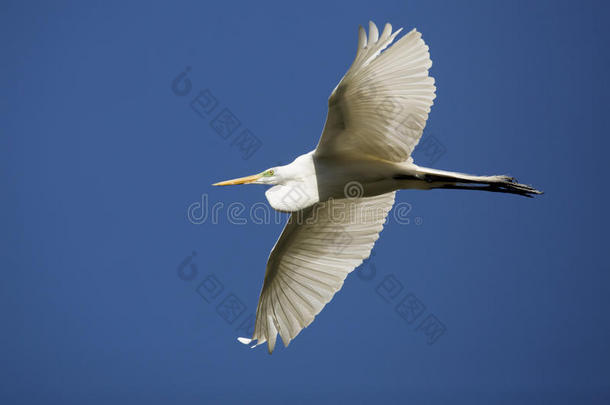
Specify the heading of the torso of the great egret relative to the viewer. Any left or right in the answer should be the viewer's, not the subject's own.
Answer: facing to the left of the viewer
